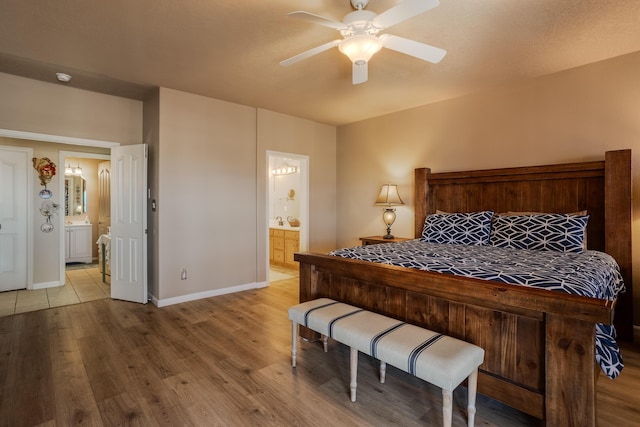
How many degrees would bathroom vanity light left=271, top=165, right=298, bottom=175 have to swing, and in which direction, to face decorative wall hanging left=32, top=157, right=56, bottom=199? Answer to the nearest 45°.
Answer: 0° — it already faces it

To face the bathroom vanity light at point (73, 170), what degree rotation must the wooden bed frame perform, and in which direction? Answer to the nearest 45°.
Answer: approximately 45° to its right

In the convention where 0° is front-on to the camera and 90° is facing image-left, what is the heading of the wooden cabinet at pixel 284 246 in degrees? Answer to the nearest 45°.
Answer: approximately 45°

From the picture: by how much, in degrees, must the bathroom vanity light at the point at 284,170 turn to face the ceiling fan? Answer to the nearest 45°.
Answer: approximately 45° to its left

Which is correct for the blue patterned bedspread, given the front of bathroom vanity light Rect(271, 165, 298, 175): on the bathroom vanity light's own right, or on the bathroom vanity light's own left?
on the bathroom vanity light's own left

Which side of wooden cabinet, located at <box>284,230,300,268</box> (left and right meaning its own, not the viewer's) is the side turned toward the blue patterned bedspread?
left

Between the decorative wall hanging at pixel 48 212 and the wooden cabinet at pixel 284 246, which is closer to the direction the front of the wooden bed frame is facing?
the decorative wall hanging

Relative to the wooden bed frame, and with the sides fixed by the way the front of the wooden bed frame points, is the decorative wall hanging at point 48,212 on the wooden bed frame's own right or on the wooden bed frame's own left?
on the wooden bed frame's own right

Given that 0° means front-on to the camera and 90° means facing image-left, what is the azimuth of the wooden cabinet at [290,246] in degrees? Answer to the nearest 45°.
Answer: approximately 45°

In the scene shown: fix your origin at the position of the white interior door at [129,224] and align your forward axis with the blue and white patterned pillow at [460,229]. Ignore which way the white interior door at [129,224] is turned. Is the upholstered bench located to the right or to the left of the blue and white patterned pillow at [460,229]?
right
